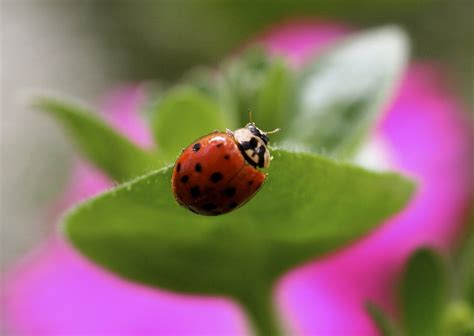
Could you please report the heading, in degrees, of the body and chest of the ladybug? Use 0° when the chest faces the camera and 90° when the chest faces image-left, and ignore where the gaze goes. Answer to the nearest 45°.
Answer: approximately 225°
